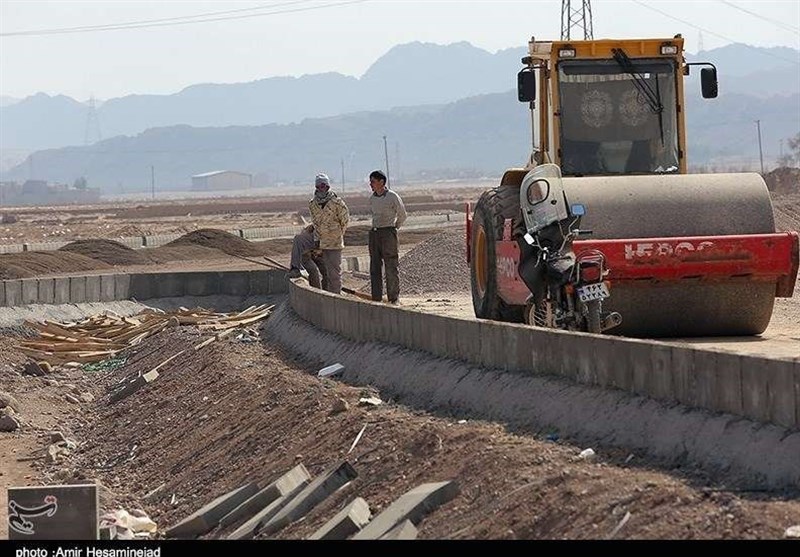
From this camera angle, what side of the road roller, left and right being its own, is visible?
front

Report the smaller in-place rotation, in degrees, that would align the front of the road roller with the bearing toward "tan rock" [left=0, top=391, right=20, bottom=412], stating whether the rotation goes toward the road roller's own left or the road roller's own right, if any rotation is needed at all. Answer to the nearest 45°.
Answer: approximately 135° to the road roller's own right

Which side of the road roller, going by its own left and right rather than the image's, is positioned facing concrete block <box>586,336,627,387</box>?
front

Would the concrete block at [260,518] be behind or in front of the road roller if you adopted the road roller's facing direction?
in front

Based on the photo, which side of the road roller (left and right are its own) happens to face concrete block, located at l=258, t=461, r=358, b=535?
front

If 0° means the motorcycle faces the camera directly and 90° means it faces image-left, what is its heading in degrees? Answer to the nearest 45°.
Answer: approximately 135°

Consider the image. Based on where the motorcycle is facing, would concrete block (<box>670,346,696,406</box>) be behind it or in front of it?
behind

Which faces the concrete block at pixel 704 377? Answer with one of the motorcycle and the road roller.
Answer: the road roller

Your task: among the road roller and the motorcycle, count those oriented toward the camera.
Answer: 1

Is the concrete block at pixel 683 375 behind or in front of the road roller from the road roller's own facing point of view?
in front

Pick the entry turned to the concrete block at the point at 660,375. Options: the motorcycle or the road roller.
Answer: the road roller

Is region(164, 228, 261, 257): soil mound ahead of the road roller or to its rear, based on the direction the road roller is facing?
to the rear

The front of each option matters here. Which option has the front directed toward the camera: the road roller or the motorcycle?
the road roller

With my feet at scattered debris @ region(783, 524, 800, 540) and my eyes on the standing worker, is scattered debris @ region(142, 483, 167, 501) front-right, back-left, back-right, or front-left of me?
front-left

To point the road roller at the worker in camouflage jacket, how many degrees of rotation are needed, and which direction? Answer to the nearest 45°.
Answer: approximately 135° to its right
